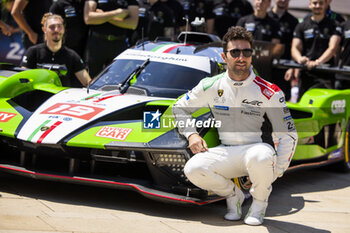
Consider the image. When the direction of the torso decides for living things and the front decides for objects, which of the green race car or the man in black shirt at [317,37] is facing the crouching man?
the man in black shirt

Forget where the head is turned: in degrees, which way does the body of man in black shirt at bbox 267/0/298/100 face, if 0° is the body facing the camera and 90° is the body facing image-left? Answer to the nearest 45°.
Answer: approximately 0°

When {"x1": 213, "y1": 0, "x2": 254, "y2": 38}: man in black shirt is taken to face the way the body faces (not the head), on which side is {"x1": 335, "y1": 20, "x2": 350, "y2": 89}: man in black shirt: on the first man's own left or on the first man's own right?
on the first man's own left

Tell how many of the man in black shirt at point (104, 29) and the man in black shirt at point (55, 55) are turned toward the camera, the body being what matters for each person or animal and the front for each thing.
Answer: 2

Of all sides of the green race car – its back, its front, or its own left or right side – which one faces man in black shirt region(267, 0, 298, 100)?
back

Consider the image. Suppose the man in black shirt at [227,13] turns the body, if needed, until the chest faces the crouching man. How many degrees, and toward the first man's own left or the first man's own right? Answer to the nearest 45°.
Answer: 0° — they already face them

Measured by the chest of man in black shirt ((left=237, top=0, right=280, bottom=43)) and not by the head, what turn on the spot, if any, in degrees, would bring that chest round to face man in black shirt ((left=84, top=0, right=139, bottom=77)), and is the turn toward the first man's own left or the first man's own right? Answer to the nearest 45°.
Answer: approximately 45° to the first man's own right

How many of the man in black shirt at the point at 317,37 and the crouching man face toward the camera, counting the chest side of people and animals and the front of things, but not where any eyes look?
2

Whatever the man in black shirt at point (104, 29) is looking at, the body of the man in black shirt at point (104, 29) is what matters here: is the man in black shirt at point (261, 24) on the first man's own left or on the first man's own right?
on the first man's own left
